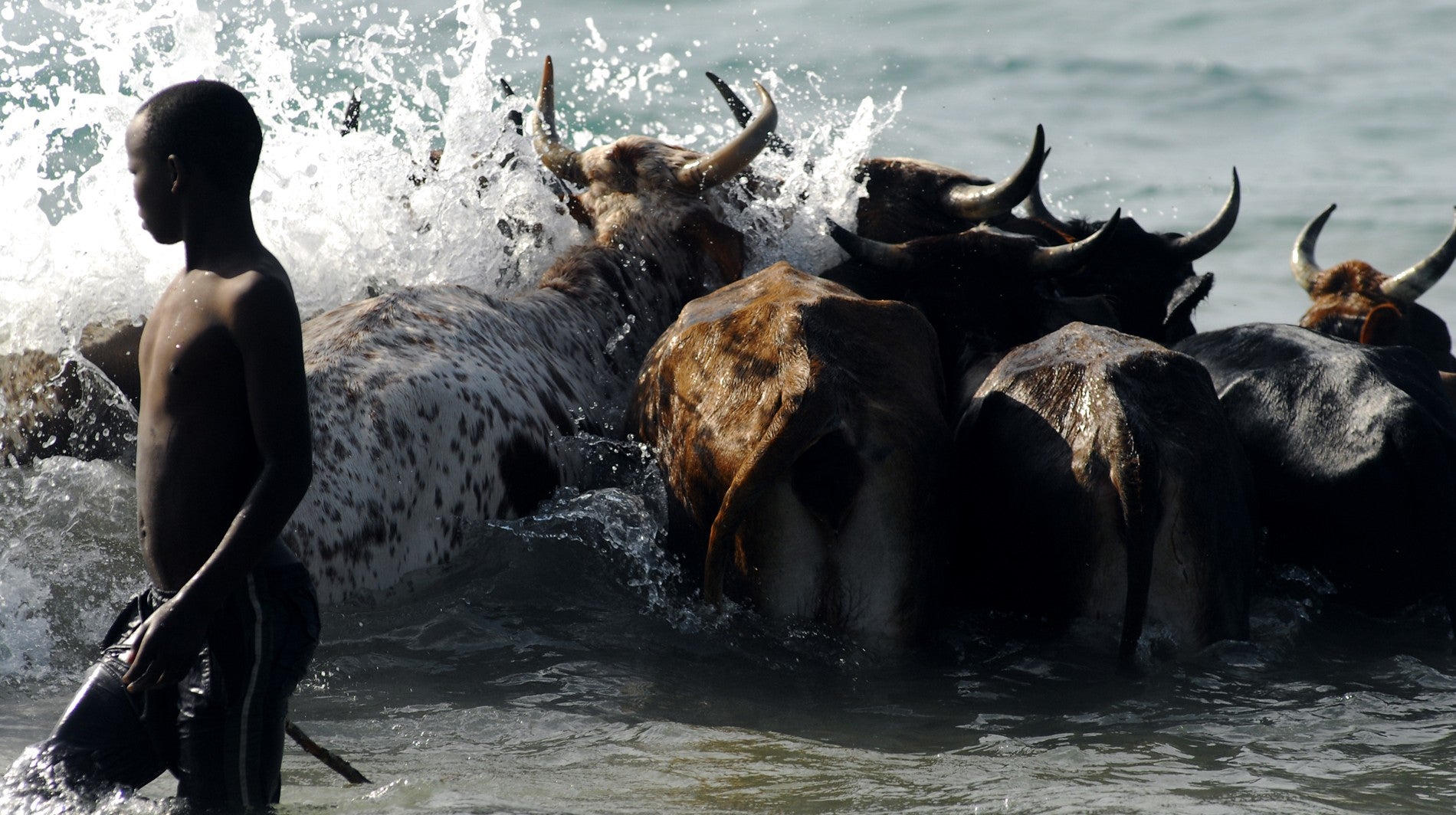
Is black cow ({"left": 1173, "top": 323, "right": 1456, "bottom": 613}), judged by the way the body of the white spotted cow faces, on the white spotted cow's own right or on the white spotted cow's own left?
on the white spotted cow's own right

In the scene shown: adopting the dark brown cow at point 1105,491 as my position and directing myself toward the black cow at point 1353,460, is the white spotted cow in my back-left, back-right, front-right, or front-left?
back-left

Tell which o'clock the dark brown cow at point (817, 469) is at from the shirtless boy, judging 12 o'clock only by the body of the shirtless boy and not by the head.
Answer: The dark brown cow is roughly at 5 o'clock from the shirtless boy.

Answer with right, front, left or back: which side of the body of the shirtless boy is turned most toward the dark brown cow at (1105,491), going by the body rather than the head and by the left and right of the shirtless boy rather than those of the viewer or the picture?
back

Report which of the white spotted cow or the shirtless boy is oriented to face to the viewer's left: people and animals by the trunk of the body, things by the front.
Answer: the shirtless boy

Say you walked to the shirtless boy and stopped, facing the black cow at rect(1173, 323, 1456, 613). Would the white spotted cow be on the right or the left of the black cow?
left

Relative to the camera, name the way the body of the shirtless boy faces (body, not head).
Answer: to the viewer's left

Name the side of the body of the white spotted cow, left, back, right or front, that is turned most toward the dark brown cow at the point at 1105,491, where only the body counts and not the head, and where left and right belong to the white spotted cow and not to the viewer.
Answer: right

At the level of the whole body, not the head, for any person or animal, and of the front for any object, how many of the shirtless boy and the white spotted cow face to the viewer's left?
1

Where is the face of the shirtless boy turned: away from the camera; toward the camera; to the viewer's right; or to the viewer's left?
to the viewer's left

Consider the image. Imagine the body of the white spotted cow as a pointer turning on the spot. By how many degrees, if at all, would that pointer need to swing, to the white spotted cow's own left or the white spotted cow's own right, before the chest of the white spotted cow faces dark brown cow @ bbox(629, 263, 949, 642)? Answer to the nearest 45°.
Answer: approximately 90° to the white spotted cow's own right

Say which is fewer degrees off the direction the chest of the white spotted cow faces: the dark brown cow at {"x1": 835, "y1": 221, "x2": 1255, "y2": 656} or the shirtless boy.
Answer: the dark brown cow

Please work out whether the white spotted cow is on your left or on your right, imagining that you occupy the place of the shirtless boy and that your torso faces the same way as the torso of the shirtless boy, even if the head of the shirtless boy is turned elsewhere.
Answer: on your right

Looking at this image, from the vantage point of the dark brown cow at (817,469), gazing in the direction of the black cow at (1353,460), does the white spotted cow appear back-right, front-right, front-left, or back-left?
back-left
